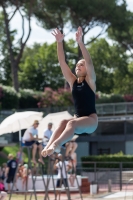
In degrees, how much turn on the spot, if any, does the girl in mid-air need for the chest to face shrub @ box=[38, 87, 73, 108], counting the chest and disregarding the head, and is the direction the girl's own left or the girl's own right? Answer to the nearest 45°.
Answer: approximately 135° to the girl's own right

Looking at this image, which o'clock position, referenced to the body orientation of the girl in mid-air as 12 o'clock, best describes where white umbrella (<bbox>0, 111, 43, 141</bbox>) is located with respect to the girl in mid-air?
The white umbrella is roughly at 4 o'clock from the girl in mid-air.

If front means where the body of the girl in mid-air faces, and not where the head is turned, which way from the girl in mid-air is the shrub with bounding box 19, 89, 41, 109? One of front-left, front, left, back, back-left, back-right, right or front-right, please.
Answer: back-right

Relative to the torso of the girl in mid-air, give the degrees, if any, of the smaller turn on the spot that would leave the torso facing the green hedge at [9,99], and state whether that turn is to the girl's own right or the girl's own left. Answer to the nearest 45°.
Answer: approximately 135° to the girl's own right

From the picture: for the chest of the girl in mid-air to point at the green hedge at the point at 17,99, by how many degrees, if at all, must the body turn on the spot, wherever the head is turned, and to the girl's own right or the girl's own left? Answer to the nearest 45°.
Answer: approximately 135° to the girl's own right
